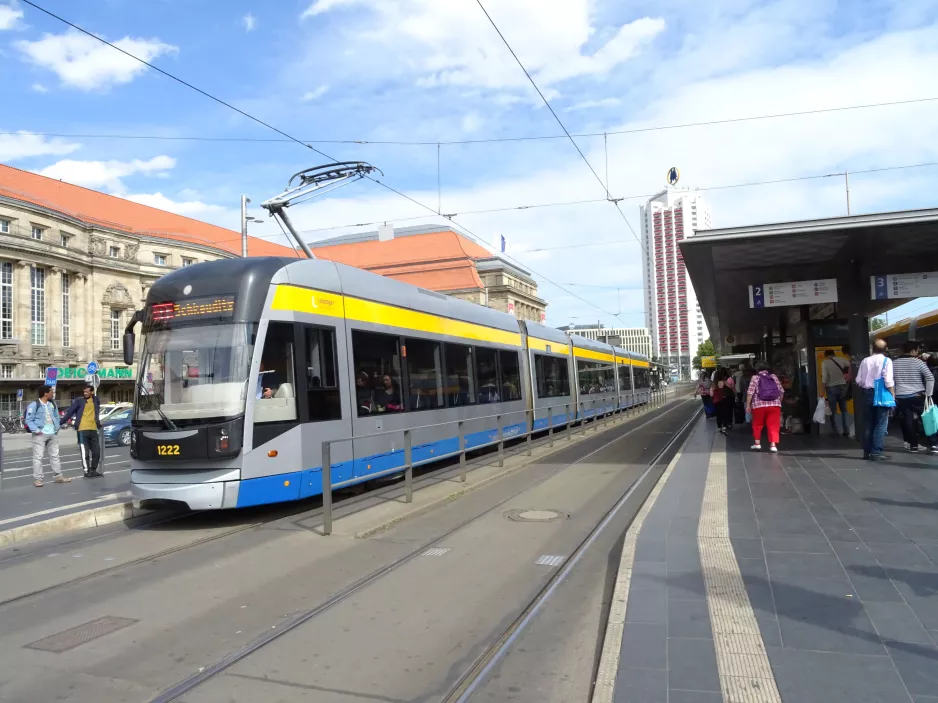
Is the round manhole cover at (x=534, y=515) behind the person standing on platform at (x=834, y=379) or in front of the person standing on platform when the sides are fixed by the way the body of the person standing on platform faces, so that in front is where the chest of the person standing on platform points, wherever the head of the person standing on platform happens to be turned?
behind

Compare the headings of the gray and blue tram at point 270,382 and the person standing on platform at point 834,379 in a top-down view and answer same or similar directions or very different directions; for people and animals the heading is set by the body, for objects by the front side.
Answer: very different directions

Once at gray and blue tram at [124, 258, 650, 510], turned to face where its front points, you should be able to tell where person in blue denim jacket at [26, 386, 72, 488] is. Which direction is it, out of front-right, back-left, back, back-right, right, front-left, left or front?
front

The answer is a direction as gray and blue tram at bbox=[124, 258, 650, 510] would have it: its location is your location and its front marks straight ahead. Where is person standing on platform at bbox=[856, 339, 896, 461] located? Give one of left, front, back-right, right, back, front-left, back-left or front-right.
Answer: front-left

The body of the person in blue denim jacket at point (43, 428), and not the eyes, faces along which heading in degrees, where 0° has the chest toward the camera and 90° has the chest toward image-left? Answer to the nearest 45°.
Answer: approximately 315°

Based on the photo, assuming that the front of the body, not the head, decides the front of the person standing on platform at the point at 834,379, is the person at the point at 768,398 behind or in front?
behind

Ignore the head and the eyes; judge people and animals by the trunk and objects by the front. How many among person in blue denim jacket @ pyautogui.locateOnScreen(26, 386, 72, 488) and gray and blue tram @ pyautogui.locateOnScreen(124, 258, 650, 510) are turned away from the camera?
0

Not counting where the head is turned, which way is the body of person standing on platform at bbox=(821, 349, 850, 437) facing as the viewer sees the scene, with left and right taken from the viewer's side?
facing away from the viewer

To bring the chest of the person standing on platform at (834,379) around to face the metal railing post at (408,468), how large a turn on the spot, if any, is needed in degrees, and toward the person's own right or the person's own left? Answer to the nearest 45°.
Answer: approximately 135° to the person's own left

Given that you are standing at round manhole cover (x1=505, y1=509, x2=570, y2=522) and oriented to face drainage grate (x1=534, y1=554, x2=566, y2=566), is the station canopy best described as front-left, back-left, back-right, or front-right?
back-left
